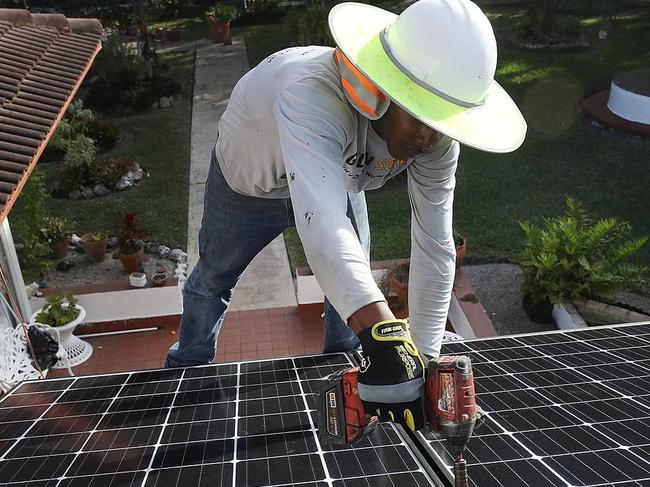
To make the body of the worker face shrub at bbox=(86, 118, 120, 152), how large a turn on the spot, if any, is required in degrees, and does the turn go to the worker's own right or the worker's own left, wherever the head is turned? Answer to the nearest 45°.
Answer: approximately 180°

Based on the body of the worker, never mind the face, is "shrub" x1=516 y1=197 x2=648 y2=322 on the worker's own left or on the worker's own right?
on the worker's own left

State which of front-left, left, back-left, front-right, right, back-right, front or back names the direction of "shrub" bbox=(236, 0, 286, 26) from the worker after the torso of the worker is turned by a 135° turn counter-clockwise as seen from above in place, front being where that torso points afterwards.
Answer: front

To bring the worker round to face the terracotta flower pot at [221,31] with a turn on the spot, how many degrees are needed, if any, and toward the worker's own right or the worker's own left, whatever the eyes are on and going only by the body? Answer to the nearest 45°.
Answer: approximately 135° to the worker's own left

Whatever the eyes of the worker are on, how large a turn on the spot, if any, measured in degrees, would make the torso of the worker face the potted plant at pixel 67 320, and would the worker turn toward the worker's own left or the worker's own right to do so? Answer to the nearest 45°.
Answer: approximately 180°

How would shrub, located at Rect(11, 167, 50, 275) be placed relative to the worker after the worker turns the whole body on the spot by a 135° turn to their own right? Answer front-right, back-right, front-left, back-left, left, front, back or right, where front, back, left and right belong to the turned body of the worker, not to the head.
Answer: front-right

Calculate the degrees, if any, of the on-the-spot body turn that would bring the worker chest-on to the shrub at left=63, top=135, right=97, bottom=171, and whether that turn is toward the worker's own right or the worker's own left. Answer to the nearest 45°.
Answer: approximately 180°

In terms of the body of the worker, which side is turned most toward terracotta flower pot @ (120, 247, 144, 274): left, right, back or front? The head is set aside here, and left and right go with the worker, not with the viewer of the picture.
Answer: back

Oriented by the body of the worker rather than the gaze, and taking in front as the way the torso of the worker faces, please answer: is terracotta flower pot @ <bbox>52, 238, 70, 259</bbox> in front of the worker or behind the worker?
behind

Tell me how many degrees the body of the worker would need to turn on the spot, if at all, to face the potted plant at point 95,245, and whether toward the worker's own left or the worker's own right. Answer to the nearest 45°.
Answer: approximately 180°

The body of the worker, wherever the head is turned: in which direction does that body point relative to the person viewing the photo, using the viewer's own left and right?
facing the viewer and to the right of the viewer
